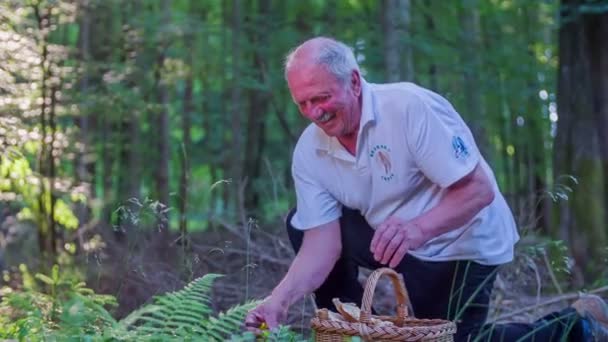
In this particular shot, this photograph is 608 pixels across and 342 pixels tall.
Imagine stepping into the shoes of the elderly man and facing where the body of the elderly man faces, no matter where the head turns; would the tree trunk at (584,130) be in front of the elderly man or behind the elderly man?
behind

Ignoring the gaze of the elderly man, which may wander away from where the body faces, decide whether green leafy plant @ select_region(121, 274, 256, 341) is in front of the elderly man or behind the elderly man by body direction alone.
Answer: in front

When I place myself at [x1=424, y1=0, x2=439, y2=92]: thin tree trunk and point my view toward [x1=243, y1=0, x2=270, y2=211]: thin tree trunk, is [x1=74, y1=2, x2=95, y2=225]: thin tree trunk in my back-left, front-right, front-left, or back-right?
front-left

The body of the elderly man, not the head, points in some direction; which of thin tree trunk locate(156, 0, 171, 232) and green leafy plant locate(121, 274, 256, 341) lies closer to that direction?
the green leafy plant

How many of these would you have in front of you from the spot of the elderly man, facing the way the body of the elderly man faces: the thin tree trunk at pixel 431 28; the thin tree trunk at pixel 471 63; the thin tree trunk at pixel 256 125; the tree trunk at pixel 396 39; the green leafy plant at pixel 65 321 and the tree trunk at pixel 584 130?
1

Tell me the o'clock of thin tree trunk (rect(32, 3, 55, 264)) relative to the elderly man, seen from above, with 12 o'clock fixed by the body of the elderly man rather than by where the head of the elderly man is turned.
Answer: The thin tree trunk is roughly at 3 o'clock from the elderly man.

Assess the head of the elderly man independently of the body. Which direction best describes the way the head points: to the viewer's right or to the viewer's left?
to the viewer's left

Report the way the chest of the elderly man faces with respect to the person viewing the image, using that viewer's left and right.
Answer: facing the viewer and to the left of the viewer

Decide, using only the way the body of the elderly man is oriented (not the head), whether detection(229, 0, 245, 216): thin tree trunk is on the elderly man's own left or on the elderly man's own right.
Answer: on the elderly man's own right

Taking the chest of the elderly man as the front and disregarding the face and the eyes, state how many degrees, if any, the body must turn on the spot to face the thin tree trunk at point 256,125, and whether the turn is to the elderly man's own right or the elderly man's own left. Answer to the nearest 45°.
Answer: approximately 135° to the elderly man's own right

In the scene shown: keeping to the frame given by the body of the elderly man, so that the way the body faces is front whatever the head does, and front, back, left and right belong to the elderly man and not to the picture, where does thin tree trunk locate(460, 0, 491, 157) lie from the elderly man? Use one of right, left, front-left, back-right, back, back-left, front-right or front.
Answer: back-right

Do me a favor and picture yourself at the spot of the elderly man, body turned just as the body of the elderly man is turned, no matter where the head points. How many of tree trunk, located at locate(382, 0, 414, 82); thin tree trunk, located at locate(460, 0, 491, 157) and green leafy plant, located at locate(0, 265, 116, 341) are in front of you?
1

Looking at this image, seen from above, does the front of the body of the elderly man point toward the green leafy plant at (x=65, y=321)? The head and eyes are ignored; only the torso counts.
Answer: yes
